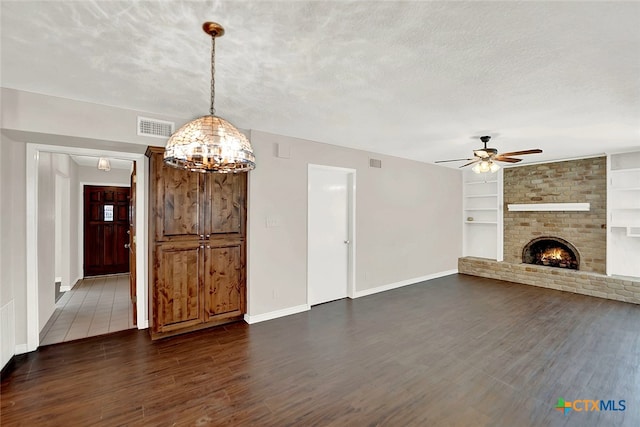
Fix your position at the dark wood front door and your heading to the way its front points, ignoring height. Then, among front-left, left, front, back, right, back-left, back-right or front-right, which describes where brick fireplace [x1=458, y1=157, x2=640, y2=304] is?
front-left

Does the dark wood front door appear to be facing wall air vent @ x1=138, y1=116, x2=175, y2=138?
yes

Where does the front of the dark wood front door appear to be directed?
toward the camera

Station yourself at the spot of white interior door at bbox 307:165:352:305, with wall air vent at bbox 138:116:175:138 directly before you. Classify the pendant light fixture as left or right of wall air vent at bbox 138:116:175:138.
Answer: left

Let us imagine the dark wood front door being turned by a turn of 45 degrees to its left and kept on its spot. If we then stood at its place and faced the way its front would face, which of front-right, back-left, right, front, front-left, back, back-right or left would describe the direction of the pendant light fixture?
front-right

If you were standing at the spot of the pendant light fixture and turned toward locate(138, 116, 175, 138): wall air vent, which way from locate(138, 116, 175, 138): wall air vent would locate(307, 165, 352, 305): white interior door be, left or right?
right

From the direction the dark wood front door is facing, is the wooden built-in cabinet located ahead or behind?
ahead
